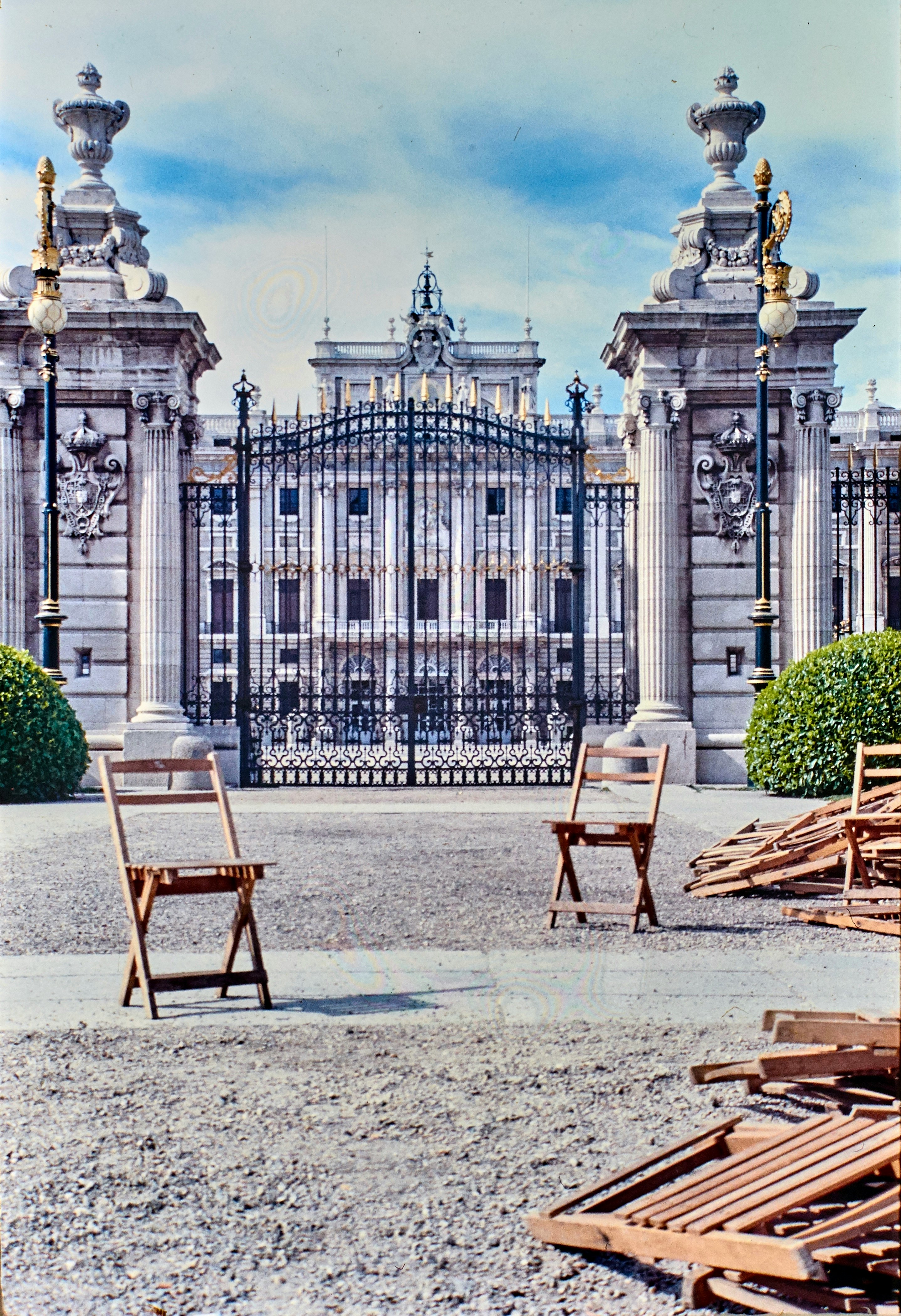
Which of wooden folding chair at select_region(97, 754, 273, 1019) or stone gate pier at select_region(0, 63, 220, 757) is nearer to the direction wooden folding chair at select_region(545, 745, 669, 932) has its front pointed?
the wooden folding chair

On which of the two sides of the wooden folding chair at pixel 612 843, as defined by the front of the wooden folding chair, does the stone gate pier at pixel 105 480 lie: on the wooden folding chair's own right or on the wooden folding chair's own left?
on the wooden folding chair's own right

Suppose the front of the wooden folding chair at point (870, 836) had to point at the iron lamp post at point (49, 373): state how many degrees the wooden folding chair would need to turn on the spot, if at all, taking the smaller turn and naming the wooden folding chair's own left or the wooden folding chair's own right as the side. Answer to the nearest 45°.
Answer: approximately 90° to the wooden folding chair's own right

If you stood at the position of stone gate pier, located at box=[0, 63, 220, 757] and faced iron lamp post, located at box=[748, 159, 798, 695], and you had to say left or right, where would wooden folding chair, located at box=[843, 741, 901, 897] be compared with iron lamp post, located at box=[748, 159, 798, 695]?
right

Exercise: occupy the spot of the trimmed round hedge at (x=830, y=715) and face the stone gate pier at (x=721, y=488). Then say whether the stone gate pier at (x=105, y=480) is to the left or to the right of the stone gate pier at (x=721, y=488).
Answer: left

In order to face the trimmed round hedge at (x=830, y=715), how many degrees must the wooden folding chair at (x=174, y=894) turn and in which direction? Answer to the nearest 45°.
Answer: approximately 90° to its left

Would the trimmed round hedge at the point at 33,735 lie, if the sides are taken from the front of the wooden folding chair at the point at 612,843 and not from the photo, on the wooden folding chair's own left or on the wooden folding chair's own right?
on the wooden folding chair's own right

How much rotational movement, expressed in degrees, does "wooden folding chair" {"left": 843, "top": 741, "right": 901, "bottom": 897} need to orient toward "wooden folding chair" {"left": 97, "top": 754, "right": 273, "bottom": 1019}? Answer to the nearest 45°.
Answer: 0° — it already faces it

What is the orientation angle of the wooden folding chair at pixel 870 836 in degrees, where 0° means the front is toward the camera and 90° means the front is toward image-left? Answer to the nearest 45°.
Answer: approximately 45°

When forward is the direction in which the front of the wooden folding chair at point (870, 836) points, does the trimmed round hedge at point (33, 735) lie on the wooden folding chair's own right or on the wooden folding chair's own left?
on the wooden folding chair's own right
